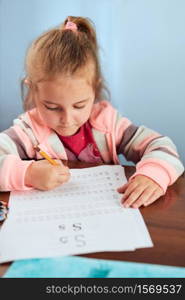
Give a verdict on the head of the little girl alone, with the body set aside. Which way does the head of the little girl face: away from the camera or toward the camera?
toward the camera

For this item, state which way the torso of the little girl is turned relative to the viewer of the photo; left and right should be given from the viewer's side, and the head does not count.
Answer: facing the viewer
